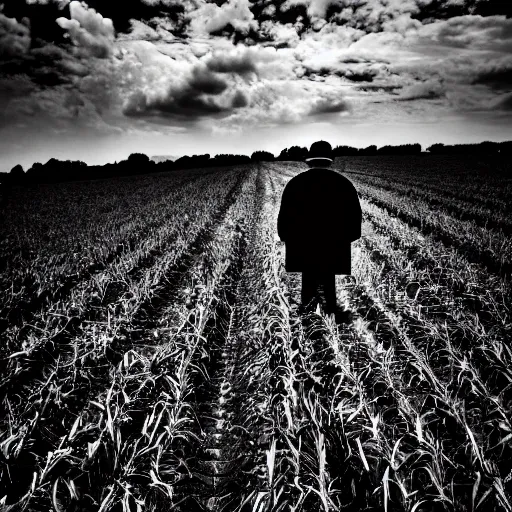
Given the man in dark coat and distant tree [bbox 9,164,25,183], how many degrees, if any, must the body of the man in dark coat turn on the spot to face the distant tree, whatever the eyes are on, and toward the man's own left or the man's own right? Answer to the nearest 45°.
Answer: approximately 45° to the man's own left

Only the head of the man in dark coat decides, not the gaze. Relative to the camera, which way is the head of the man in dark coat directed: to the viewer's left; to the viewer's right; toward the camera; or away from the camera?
away from the camera

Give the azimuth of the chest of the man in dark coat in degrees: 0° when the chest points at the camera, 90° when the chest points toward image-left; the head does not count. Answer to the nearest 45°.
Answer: approximately 180°
